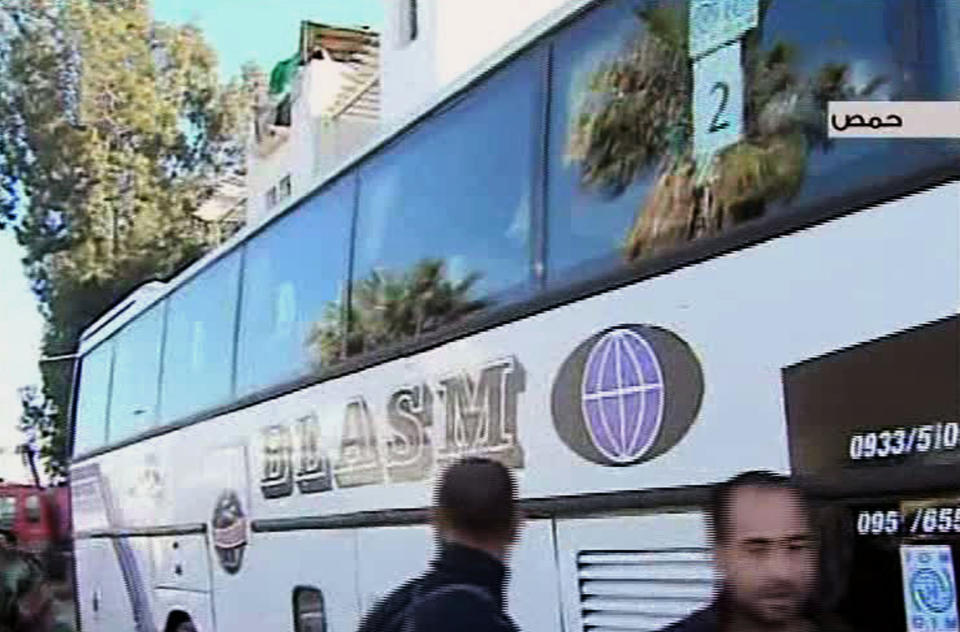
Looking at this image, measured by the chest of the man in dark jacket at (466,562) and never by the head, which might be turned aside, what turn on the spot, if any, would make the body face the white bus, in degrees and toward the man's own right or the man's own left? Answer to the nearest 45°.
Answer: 0° — they already face it

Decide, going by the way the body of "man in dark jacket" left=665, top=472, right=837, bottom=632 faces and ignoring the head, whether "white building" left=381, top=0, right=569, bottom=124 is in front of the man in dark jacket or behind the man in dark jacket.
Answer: behind

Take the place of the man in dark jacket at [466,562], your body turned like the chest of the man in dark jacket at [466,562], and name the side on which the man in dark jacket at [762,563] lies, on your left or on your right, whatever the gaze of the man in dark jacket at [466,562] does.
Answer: on your right

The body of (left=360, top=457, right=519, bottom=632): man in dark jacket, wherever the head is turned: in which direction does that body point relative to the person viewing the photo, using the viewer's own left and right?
facing away from the viewer and to the right of the viewer

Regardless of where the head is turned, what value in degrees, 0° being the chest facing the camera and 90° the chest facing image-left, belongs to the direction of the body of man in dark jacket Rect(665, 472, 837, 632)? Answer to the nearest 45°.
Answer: approximately 315°

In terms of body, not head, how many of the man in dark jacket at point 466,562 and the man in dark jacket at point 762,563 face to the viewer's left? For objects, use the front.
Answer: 0

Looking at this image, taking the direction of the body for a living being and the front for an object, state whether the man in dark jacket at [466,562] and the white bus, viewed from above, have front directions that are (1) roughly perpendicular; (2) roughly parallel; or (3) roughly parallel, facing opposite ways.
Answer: roughly perpendicular
